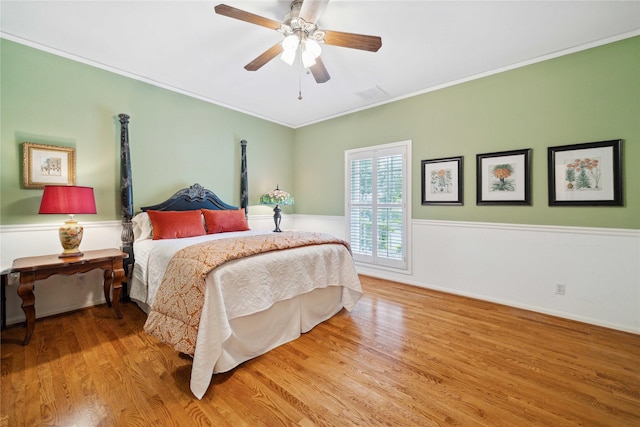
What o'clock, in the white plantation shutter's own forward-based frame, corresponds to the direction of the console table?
The console table is roughly at 12 o'clock from the white plantation shutter.

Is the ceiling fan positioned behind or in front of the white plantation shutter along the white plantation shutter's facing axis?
in front

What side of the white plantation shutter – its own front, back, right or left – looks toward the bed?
front

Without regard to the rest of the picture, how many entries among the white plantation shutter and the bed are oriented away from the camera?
0

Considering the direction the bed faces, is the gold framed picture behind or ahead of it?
behind

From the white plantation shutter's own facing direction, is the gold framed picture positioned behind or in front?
in front

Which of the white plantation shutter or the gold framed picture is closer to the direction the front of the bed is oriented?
the white plantation shutter

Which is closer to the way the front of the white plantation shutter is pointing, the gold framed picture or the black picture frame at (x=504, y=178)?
the gold framed picture

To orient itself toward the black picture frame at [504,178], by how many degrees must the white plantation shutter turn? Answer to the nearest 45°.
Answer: approximately 90° to its left

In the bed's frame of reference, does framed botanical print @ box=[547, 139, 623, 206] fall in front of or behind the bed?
in front

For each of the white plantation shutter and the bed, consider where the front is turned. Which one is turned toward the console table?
the white plantation shutter
